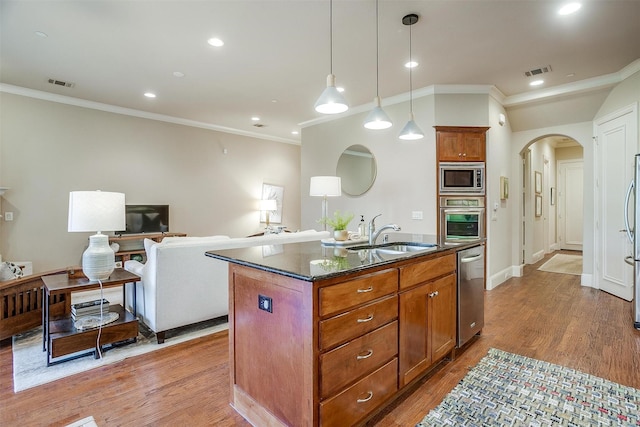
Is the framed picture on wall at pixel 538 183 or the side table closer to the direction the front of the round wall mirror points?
the side table

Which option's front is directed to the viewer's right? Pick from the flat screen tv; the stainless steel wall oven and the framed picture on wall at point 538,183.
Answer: the framed picture on wall

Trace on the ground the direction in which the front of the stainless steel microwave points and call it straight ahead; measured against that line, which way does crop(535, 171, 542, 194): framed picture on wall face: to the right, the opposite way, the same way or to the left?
to the left

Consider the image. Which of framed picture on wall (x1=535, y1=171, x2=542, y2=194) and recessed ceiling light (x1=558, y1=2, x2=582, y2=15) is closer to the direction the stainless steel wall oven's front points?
the recessed ceiling light

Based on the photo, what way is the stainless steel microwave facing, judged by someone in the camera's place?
facing the viewer

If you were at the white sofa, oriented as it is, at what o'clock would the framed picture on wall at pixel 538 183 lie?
The framed picture on wall is roughly at 4 o'clock from the white sofa.

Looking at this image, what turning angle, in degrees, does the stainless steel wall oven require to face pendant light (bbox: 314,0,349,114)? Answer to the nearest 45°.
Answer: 0° — it already faces it

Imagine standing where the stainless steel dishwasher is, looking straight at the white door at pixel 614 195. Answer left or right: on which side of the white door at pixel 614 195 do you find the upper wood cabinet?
left

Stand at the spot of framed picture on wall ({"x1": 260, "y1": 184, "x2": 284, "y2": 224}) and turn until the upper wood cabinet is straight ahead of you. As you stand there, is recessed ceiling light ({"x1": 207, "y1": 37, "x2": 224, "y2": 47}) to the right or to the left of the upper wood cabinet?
right

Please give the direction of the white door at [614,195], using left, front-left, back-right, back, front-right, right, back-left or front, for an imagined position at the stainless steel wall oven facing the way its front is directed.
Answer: left

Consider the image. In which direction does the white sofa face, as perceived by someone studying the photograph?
facing away from the viewer and to the left of the viewer

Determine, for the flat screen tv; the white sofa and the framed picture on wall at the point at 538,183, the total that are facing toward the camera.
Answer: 1

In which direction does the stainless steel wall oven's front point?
toward the camera

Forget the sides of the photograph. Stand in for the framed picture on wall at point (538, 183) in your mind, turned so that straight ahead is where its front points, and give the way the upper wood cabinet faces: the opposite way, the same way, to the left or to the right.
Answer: to the right

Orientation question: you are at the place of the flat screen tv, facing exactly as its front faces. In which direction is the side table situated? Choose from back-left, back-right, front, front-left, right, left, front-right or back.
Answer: front

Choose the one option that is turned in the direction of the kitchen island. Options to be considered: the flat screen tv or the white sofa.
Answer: the flat screen tv

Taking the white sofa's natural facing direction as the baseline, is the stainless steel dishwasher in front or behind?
behind

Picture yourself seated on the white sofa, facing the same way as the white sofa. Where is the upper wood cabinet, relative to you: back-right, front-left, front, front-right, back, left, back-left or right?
back-right

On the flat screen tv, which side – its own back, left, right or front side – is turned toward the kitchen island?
front

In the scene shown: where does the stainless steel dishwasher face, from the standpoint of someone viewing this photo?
facing the viewer and to the right of the viewer

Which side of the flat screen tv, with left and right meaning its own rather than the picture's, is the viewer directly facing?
front

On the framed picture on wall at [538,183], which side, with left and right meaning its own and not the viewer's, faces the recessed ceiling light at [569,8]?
right
